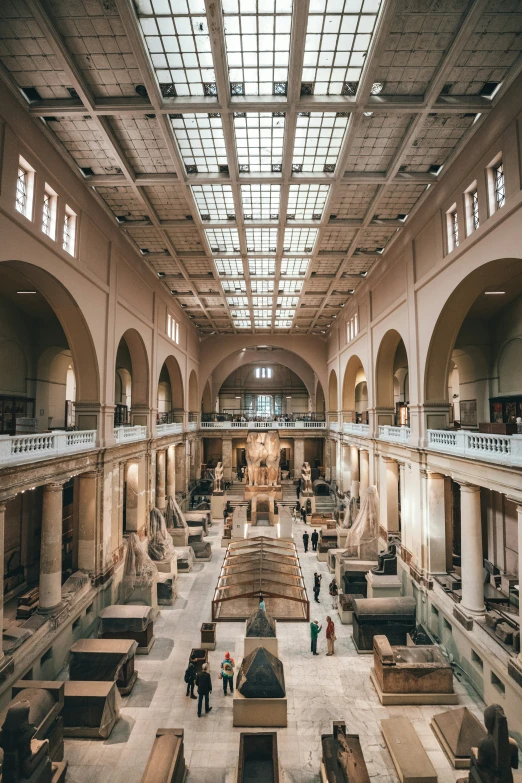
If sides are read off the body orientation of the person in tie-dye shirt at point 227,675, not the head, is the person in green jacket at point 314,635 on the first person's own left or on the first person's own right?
on the first person's own right

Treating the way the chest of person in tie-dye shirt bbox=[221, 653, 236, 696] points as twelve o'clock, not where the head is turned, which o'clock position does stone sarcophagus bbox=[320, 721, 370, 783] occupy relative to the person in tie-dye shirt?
The stone sarcophagus is roughly at 5 o'clock from the person in tie-dye shirt.

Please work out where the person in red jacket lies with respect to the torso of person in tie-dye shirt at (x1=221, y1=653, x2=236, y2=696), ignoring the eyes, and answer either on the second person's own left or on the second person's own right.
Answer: on the second person's own right

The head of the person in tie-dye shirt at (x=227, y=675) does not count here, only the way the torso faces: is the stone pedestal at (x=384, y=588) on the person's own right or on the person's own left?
on the person's own right

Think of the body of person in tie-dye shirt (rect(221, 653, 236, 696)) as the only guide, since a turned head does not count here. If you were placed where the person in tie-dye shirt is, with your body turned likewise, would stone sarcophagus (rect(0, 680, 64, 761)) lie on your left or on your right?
on your left

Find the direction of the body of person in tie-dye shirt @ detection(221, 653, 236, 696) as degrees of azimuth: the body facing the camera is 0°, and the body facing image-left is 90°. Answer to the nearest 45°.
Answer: approximately 180°

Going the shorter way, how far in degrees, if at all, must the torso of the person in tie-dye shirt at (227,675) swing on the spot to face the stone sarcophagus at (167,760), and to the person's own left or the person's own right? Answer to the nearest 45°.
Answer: approximately 180°
